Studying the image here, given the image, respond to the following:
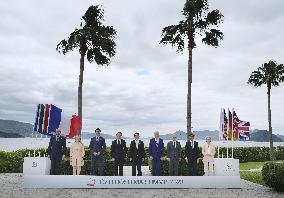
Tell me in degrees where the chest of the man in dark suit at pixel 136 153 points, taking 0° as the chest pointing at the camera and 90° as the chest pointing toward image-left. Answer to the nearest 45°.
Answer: approximately 0°

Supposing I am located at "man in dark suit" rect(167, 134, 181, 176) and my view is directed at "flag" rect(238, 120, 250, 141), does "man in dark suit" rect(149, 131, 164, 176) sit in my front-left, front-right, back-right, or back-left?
back-left

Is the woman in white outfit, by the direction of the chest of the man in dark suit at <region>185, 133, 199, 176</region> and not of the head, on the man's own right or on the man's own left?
on the man's own left

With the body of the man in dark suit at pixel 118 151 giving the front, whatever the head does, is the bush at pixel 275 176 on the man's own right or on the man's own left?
on the man's own left

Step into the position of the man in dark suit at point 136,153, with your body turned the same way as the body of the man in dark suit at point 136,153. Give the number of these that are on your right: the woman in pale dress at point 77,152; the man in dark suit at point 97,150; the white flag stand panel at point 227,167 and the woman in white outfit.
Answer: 2

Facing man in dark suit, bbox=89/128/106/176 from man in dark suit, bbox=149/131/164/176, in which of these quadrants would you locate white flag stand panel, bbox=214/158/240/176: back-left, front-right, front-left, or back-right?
back-left
